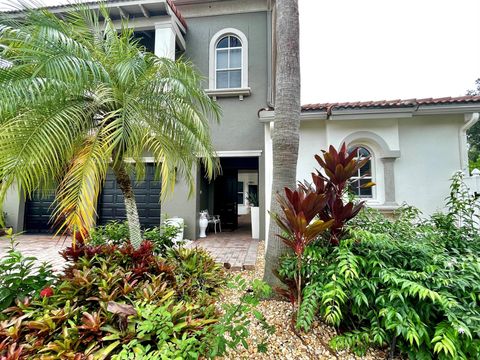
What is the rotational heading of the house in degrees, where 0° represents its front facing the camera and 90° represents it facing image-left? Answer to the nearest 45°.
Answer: approximately 0°

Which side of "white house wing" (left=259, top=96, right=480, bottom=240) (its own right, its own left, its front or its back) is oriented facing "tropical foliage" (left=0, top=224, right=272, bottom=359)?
front

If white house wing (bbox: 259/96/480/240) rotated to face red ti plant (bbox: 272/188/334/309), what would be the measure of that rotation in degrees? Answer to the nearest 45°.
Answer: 0° — it already faces it

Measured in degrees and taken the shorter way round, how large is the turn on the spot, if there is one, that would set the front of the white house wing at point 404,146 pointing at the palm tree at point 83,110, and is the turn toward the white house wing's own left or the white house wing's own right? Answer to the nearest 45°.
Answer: approximately 45° to the white house wing's own right

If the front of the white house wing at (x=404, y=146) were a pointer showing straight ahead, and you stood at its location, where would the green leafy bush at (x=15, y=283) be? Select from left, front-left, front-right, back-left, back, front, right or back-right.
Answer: front-right

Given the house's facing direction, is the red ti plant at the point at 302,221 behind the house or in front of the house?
in front

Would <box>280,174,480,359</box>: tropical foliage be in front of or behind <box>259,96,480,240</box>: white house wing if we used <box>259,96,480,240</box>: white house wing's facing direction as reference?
in front

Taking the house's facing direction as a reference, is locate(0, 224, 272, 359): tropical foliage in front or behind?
in front

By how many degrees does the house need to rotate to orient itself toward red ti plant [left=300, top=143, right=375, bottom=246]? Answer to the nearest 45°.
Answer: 0° — it already faces it

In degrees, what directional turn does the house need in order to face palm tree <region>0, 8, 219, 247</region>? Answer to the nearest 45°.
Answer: approximately 45° to its right
